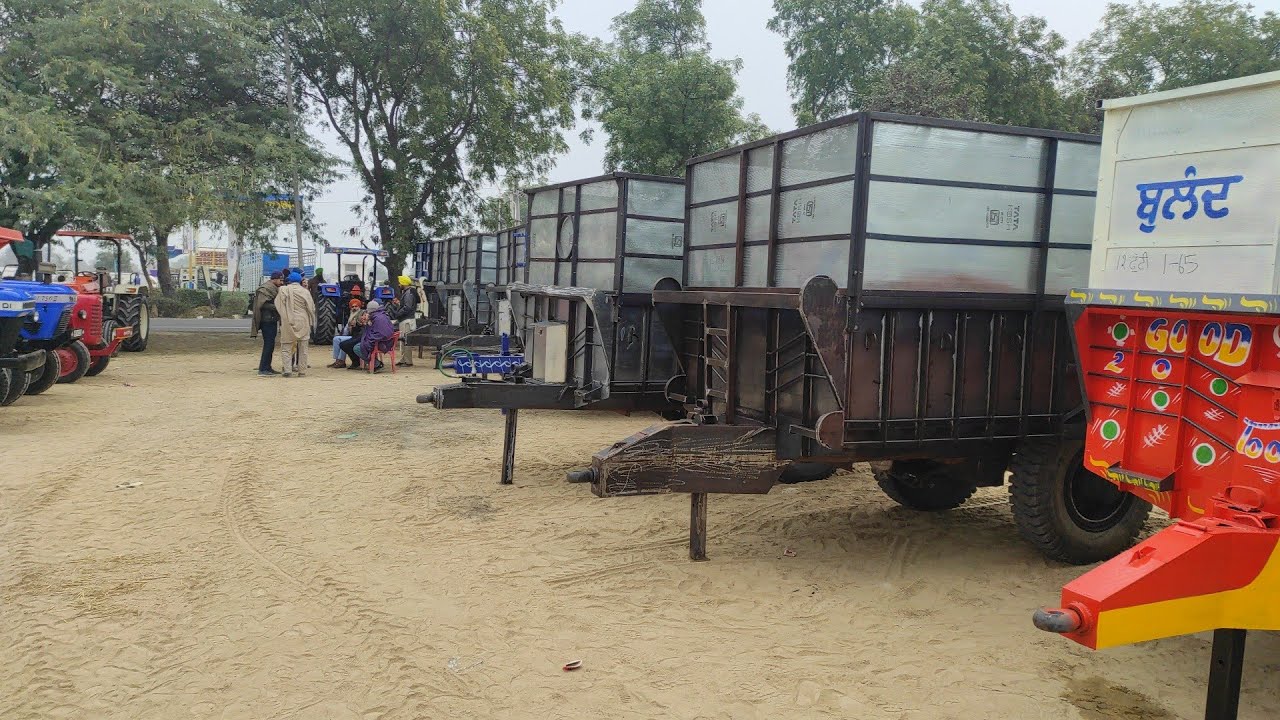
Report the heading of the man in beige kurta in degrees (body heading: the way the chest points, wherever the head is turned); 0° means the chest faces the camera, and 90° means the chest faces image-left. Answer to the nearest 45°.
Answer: approximately 180°

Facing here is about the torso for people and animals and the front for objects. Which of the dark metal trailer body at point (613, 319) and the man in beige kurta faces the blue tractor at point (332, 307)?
the man in beige kurta

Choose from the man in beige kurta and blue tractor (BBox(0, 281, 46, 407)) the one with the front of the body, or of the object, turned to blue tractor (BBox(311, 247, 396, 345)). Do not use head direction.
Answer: the man in beige kurta

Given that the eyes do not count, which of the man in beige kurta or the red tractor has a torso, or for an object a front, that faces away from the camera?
the man in beige kurta

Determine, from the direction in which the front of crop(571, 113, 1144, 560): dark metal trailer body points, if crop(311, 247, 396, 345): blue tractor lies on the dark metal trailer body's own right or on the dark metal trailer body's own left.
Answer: on the dark metal trailer body's own right

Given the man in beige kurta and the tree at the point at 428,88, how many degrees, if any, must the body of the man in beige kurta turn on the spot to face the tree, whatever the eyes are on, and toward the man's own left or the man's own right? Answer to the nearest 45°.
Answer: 0° — they already face it

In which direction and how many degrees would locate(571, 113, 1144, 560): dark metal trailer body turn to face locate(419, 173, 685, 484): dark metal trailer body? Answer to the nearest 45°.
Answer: approximately 90° to its right

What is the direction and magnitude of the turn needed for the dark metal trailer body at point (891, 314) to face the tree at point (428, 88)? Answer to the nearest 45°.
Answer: approximately 90° to its right

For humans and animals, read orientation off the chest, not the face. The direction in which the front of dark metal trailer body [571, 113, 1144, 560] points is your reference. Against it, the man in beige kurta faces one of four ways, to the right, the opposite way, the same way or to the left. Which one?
to the right

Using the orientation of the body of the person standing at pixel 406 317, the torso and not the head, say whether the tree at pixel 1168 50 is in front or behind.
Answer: behind

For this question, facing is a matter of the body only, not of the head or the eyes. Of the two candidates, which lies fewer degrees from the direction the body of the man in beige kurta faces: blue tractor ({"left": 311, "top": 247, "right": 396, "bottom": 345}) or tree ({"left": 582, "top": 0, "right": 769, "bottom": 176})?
the blue tractor

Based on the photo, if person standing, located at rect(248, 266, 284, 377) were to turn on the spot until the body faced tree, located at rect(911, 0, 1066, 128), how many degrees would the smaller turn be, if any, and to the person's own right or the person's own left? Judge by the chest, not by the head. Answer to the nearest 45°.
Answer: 0° — they already face it
